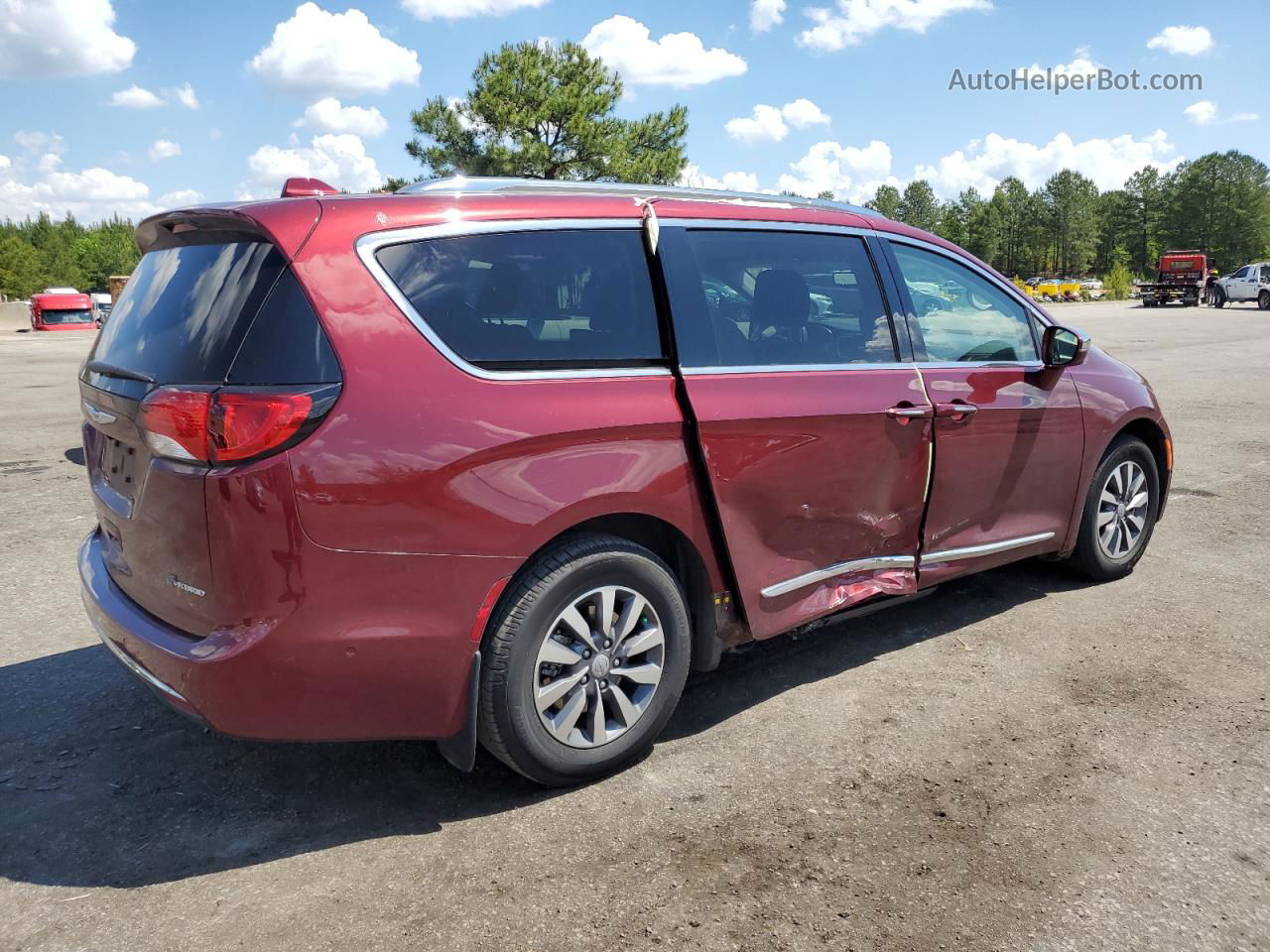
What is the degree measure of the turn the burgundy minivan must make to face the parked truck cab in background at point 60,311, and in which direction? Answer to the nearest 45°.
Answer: approximately 90° to its left

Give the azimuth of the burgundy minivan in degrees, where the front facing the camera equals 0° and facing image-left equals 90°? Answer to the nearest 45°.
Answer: approximately 225°

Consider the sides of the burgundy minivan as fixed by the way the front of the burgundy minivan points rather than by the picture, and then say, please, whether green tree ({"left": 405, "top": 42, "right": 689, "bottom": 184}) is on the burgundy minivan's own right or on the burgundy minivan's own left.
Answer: on the burgundy minivan's own left

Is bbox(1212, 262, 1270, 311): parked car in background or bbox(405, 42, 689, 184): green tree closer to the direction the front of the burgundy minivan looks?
the parked car in background

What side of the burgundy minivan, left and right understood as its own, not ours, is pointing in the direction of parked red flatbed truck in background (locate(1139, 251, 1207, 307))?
front

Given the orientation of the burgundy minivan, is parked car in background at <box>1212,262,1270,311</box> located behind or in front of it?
in front
